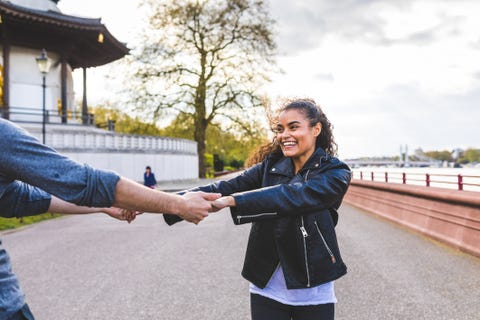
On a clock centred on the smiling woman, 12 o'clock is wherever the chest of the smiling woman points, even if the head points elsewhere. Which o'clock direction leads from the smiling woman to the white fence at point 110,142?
The white fence is roughly at 4 o'clock from the smiling woman.

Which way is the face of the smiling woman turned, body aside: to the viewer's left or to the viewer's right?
to the viewer's left

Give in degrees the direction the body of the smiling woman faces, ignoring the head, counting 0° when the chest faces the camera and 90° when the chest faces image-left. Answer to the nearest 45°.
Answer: approximately 45°

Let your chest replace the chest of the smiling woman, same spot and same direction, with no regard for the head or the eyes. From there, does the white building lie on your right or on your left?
on your right

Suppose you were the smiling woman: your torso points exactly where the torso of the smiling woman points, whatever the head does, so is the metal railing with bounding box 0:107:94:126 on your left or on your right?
on your right

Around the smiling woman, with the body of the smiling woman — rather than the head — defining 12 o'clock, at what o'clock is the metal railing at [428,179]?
The metal railing is roughly at 5 o'clock from the smiling woman.

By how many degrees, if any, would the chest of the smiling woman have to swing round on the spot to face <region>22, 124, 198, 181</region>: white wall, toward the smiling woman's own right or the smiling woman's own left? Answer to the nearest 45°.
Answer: approximately 135° to the smiling woman's own right

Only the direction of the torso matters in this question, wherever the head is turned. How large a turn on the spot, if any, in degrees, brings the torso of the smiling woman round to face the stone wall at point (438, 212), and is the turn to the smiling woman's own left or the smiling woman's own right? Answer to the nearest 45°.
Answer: approximately 180°
